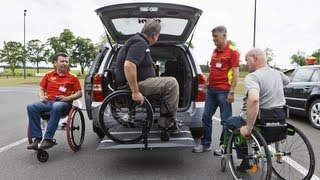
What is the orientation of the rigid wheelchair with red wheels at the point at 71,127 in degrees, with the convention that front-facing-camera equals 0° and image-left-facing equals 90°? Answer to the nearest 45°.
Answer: approximately 45°

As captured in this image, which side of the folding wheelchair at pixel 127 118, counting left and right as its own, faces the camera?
right

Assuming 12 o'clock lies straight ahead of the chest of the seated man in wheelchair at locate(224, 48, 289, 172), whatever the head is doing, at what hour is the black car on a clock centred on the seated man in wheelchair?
The black car is roughly at 2 o'clock from the seated man in wheelchair.

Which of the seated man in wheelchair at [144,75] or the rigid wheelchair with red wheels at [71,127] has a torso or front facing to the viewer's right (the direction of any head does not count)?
the seated man in wheelchair

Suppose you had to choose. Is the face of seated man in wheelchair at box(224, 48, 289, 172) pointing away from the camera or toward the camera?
away from the camera

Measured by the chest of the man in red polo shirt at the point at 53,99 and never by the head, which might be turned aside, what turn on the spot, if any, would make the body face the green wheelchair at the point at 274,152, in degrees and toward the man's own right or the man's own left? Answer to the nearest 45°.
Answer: approximately 90° to the man's own left

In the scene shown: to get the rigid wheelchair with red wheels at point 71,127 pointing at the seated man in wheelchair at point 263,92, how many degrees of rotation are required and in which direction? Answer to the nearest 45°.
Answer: approximately 90° to its left
